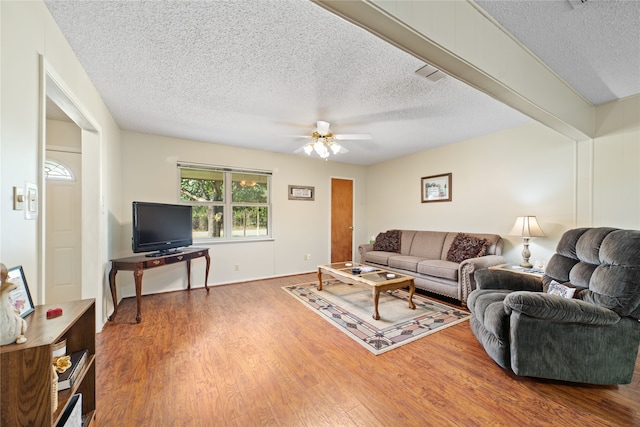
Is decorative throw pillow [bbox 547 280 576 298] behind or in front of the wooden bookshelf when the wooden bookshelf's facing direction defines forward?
in front

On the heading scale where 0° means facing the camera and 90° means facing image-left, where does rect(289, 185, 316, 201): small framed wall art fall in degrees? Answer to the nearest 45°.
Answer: approximately 0°

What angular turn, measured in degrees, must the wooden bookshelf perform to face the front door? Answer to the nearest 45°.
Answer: approximately 135° to its left

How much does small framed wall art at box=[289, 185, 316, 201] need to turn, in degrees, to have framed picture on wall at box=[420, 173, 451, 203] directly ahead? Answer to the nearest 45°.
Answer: approximately 90° to its left

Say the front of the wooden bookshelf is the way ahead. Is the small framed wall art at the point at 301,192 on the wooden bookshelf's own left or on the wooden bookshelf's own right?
on the wooden bookshelf's own left

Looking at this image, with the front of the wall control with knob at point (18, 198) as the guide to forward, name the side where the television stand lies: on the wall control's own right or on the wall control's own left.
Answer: on the wall control's own left

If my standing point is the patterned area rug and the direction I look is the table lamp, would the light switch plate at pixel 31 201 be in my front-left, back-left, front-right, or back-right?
back-right

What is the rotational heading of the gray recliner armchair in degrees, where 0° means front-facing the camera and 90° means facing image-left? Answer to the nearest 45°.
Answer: approximately 45°

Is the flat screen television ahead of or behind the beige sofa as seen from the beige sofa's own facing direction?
ahead

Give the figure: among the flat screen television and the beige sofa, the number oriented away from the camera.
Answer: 0

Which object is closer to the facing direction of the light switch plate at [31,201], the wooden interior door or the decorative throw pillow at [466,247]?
the decorative throw pillow
